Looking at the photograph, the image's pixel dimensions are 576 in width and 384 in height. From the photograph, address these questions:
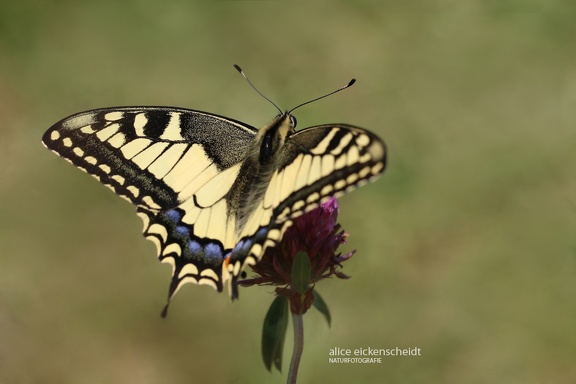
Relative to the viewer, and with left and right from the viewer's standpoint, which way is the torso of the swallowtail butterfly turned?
facing away from the viewer and to the right of the viewer

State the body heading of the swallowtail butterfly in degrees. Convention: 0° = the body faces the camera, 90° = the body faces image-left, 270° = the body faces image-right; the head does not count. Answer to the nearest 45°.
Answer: approximately 225°
